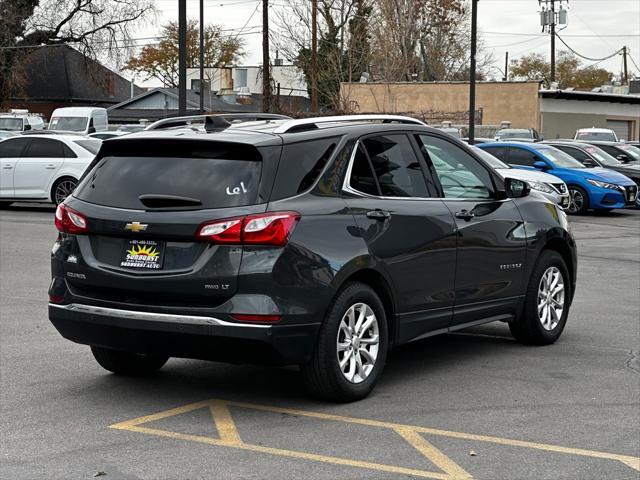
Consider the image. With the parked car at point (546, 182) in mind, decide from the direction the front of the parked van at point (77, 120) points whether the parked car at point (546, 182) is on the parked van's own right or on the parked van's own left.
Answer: on the parked van's own left

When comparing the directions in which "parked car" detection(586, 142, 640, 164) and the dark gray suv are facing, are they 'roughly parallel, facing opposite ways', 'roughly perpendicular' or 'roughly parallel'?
roughly perpendicular

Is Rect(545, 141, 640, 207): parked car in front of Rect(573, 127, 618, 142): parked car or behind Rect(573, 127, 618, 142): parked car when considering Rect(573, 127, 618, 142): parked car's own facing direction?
in front

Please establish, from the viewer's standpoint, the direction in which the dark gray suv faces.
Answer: facing away from the viewer and to the right of the viewer

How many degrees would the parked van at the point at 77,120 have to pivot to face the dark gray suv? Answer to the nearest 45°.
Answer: approximately 45° to its left

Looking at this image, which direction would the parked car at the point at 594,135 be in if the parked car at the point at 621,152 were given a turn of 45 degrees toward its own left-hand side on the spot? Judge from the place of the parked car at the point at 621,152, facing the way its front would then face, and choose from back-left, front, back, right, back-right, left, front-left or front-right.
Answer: left

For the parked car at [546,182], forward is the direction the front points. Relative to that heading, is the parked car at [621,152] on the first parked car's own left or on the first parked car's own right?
on the first parked car's own left

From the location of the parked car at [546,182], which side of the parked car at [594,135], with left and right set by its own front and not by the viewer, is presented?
front
